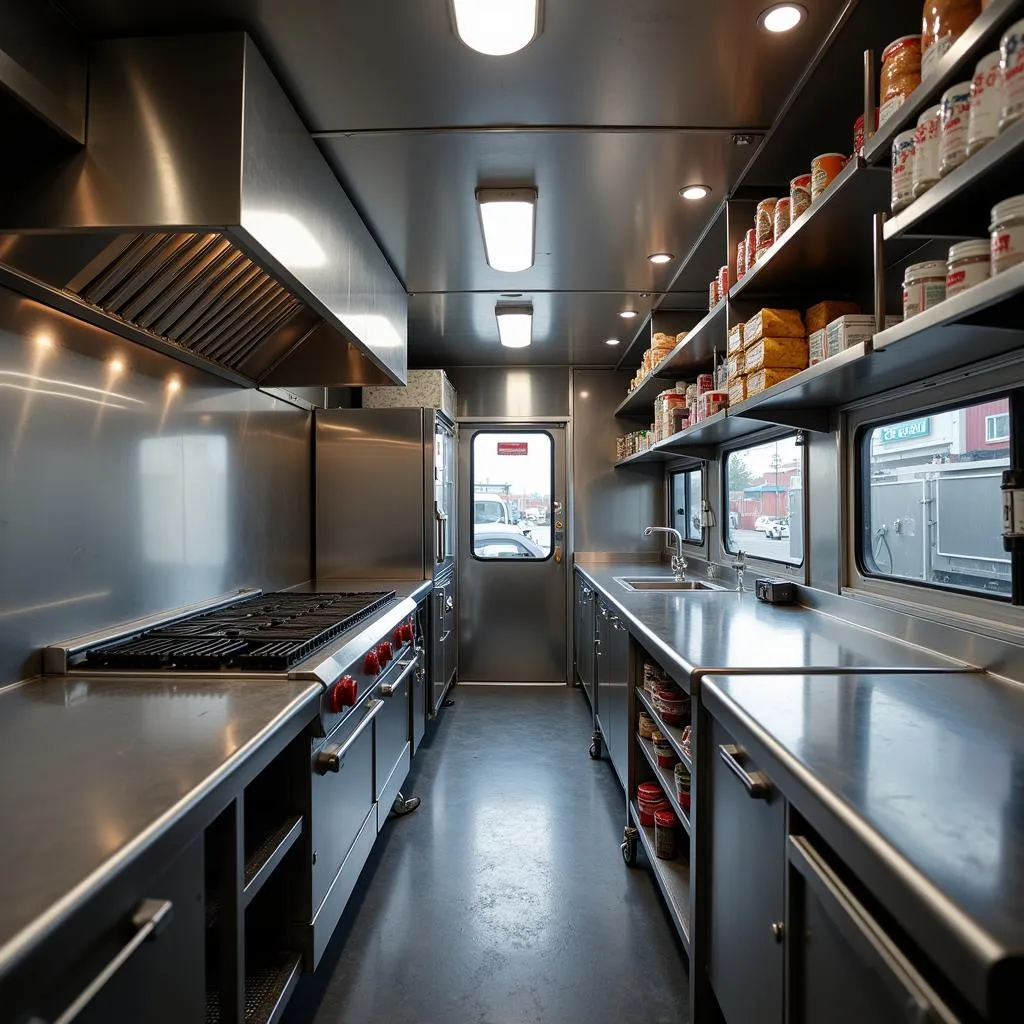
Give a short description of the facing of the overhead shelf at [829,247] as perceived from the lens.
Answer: facing to the left of the viewer

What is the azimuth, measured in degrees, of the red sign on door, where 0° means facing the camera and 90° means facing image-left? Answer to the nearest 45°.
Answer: approximately 0°

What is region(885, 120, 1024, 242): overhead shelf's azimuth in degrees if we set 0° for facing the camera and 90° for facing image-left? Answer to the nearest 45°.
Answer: approximately 90°

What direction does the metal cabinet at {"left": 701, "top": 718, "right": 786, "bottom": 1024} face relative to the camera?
to the viewer's left

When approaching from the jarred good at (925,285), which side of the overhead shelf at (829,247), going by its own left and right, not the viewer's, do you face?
left

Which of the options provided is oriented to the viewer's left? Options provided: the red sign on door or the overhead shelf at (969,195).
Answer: the overhead shelf

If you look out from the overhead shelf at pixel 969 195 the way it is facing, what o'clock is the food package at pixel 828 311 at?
The food package is roughly at 2 o'clock from the overhead shelf.

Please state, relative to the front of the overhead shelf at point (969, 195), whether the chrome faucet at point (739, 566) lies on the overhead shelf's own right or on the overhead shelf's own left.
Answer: on the overhead shelf's own right
